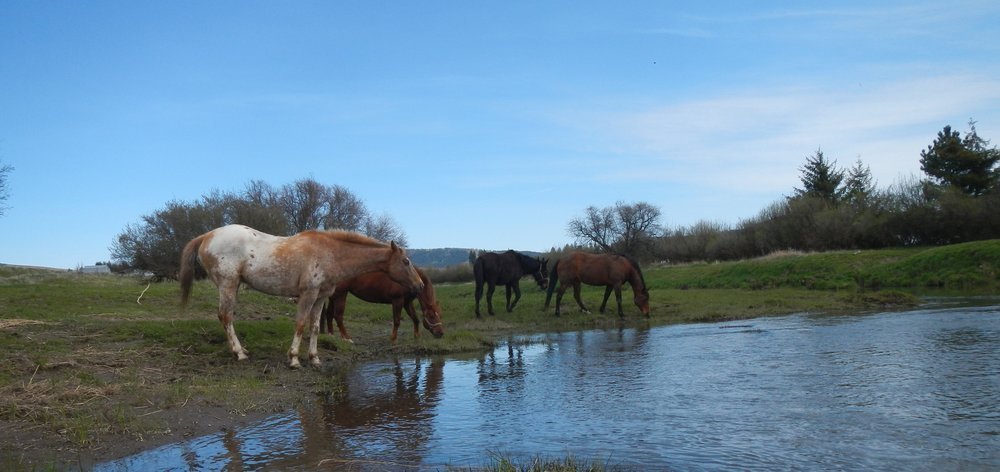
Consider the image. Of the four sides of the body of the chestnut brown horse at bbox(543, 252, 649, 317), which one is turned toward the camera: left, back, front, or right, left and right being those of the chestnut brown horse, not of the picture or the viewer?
right

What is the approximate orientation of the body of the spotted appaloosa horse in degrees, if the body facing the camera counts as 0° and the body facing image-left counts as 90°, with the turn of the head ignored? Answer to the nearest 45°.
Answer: approximately 270°

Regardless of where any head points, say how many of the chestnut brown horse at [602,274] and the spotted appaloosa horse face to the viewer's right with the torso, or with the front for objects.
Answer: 2

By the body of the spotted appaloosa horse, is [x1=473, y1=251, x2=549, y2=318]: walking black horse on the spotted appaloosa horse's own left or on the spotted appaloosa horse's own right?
on the spotted appaloosa horse's own left

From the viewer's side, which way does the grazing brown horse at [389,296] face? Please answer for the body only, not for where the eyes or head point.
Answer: to the viewer's right

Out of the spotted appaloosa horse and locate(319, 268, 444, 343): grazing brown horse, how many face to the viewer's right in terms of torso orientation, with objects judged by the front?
2

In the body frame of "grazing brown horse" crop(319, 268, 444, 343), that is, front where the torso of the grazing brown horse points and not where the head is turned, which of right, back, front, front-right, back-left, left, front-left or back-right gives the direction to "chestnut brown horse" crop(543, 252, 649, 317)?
front-left

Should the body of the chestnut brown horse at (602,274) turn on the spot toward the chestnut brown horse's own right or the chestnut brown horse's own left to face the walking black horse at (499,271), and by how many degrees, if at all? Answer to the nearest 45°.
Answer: approximately 180°

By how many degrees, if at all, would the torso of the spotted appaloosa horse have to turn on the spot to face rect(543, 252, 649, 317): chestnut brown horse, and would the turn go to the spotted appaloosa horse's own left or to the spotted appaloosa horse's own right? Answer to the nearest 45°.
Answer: approximately 45° to the spotted appaloosa horse's own left

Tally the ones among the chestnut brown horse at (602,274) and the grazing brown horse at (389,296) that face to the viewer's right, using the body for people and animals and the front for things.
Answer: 2

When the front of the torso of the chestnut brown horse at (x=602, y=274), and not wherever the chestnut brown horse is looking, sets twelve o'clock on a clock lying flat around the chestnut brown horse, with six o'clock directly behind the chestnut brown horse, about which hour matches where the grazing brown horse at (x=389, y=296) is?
The grazing brown horse is roughly at 4 o'clock from the chestnut brown horse.

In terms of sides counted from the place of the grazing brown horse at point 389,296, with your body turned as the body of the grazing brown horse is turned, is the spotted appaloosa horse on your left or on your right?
on your right
